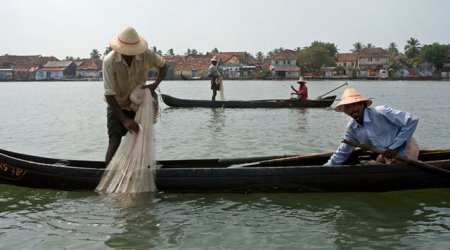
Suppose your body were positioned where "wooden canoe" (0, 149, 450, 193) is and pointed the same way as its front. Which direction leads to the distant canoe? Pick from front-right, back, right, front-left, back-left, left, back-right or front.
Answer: right

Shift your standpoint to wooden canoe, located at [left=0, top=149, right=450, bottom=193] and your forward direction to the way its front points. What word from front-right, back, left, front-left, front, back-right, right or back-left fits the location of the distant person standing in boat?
right

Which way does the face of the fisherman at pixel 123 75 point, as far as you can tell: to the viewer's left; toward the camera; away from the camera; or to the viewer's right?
toward the camera

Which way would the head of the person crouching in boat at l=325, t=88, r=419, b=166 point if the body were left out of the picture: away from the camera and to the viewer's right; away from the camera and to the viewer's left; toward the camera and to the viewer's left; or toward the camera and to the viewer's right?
toward the camera and to the viewer's left

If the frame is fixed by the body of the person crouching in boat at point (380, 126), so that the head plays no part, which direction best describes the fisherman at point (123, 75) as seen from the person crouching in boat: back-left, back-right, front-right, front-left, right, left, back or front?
front-right

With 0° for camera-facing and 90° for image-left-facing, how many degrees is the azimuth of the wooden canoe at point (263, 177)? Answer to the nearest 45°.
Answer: approximately 90°

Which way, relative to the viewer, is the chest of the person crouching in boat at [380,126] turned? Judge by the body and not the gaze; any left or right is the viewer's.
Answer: facing the viewer and to the left of the viewer
